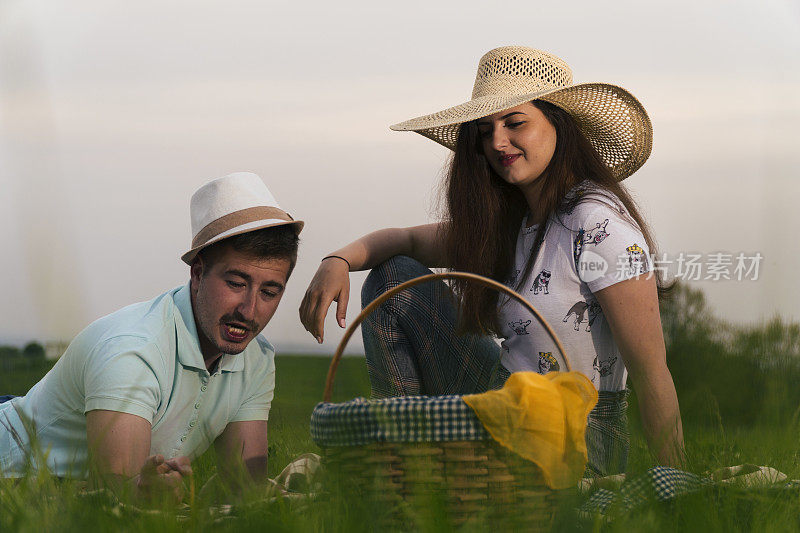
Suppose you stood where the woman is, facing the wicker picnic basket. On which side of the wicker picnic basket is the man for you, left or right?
right

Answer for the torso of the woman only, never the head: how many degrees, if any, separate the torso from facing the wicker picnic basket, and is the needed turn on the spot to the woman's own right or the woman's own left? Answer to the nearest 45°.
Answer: approximately 45° to the woman's own left

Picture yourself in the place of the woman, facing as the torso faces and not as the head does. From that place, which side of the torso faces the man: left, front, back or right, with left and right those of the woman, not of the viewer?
front

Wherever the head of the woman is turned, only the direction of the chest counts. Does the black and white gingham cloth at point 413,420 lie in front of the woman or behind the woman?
in front

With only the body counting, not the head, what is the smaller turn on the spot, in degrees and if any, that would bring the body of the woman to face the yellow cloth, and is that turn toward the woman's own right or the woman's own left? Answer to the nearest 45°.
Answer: approximately 45° to the woman's own left

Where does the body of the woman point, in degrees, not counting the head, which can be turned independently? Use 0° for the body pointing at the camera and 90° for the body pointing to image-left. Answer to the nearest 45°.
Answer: approximately 45°

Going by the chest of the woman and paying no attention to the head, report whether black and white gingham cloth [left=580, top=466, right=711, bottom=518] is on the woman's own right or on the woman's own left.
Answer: on the woman's own left
